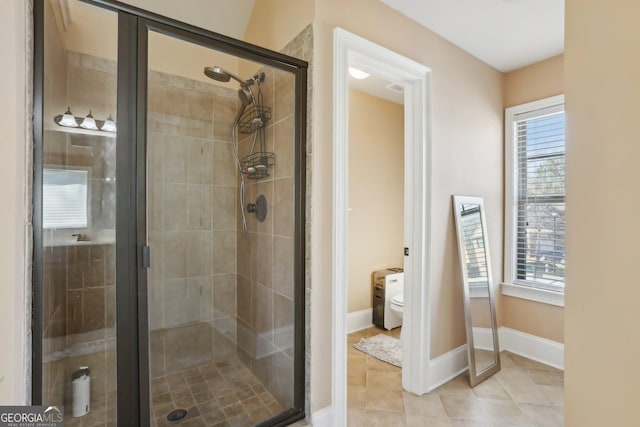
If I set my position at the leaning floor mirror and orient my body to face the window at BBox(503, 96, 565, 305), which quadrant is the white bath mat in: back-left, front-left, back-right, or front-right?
back-left

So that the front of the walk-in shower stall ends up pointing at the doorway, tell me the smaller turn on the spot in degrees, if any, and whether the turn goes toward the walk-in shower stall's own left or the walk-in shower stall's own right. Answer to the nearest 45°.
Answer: approximately 45° to the walk-in shower stall's own left

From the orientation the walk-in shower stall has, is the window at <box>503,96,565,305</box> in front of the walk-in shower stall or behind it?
in front

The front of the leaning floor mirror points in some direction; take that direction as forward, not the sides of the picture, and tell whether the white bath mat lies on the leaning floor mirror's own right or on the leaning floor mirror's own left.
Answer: on the leaning floor mirror's own right
